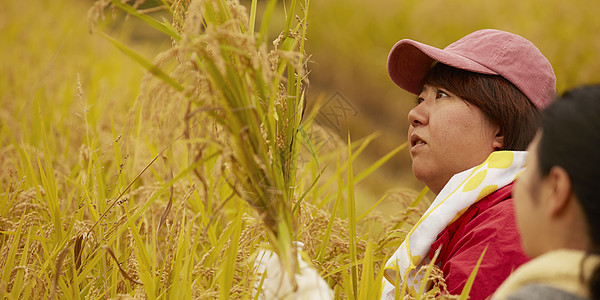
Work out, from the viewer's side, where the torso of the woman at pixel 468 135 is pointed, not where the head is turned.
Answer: to the viewer's left

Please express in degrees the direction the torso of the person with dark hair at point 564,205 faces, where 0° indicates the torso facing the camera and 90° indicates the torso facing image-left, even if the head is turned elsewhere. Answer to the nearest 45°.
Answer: approximately 135°

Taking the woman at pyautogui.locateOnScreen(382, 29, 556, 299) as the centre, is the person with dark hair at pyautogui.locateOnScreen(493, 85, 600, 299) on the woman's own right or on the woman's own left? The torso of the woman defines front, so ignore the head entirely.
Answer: on the woman's own left

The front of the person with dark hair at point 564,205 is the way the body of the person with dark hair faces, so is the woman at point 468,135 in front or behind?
in front

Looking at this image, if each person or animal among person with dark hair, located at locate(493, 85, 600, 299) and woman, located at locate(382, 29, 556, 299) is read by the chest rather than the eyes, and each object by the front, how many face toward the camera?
0
